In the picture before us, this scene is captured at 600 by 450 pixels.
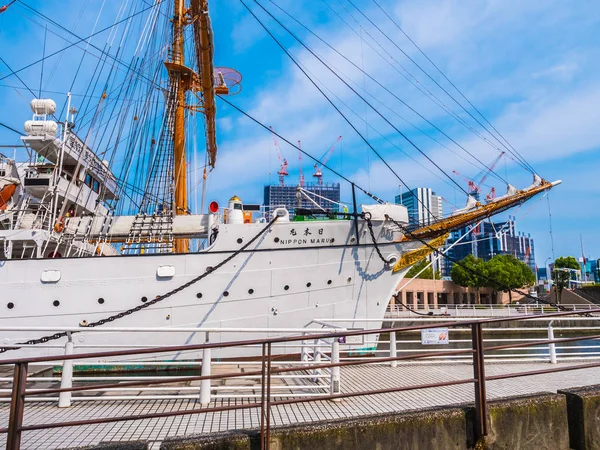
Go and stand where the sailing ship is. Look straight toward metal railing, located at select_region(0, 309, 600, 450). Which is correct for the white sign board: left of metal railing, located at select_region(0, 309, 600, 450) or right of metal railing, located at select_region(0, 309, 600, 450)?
left

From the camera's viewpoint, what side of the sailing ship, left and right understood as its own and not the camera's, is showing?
right

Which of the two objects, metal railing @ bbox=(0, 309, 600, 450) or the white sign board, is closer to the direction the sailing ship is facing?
the white sign board

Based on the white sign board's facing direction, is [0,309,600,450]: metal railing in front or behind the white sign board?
in front

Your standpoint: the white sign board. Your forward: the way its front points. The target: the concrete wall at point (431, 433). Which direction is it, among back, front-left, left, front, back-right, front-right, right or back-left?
front

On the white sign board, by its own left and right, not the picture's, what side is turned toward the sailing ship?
right

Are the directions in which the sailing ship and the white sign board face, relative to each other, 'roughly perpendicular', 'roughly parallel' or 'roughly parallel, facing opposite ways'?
roughly perpendicular

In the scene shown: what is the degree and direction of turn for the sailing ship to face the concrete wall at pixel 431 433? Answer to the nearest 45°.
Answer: approximately 45° to its right

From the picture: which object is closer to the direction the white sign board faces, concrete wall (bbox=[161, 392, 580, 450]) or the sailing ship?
the concrete wall

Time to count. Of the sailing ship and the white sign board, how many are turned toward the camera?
1

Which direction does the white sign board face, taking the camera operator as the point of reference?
facing the viewer
